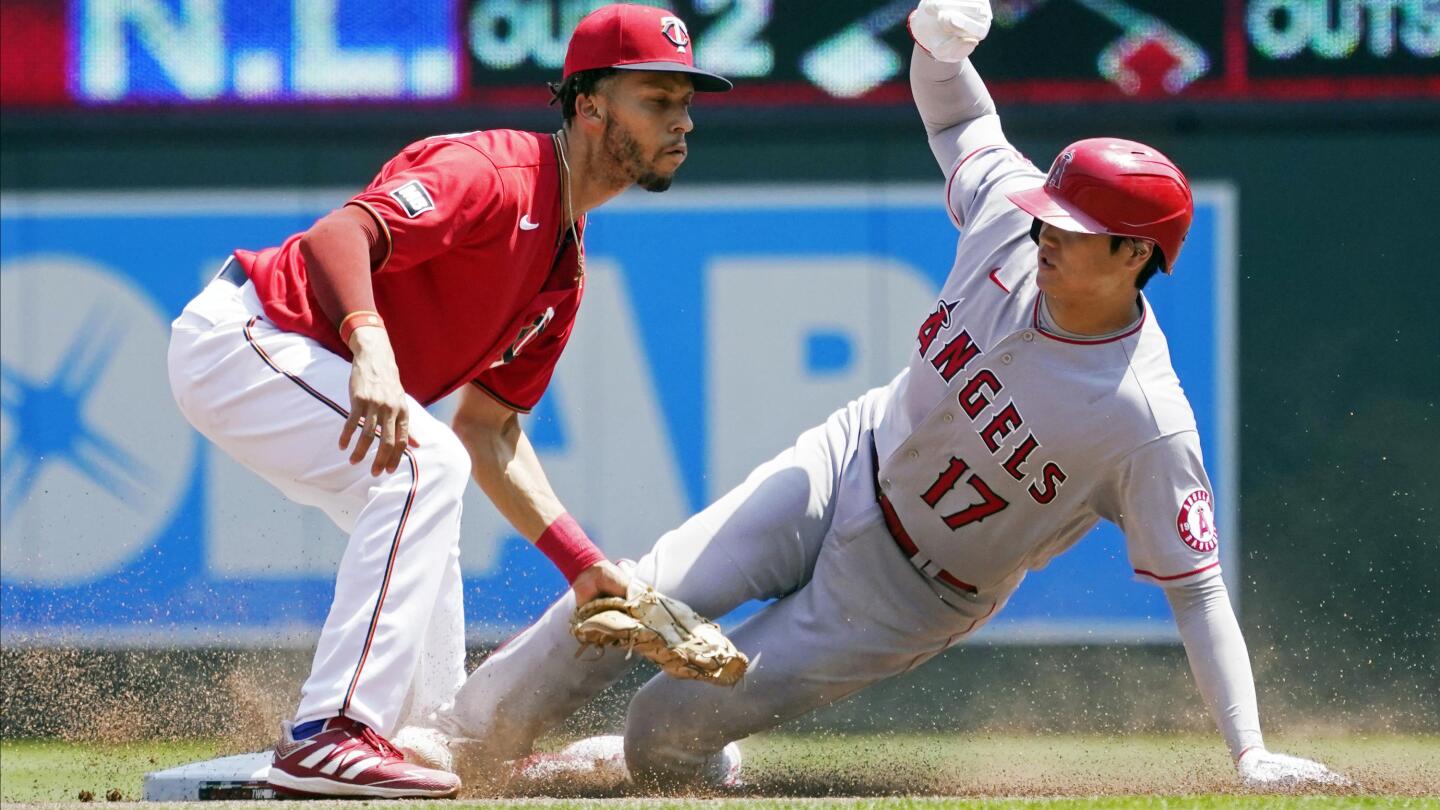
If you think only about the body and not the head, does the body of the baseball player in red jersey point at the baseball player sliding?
yes

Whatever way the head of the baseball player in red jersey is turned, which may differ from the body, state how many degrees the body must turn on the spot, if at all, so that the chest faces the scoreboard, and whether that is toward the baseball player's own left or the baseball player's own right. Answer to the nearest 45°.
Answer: approximately 90° to the baseball player's own left

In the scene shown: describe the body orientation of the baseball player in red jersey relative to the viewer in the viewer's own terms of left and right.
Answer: facing to the right of the viewer

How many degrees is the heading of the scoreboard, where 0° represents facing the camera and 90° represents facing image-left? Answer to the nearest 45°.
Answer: approximately 0°

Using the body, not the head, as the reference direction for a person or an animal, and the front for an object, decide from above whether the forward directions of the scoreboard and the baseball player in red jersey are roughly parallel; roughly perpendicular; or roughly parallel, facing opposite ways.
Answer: roughly perpendicular

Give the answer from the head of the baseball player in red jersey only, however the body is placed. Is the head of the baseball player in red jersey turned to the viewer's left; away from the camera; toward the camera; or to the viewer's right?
to the viewer's right

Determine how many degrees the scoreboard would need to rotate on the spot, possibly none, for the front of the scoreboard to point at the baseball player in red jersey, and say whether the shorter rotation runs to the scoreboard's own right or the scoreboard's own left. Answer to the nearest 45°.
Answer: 0° — it already faces them

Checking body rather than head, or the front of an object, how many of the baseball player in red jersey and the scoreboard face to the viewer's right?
1
